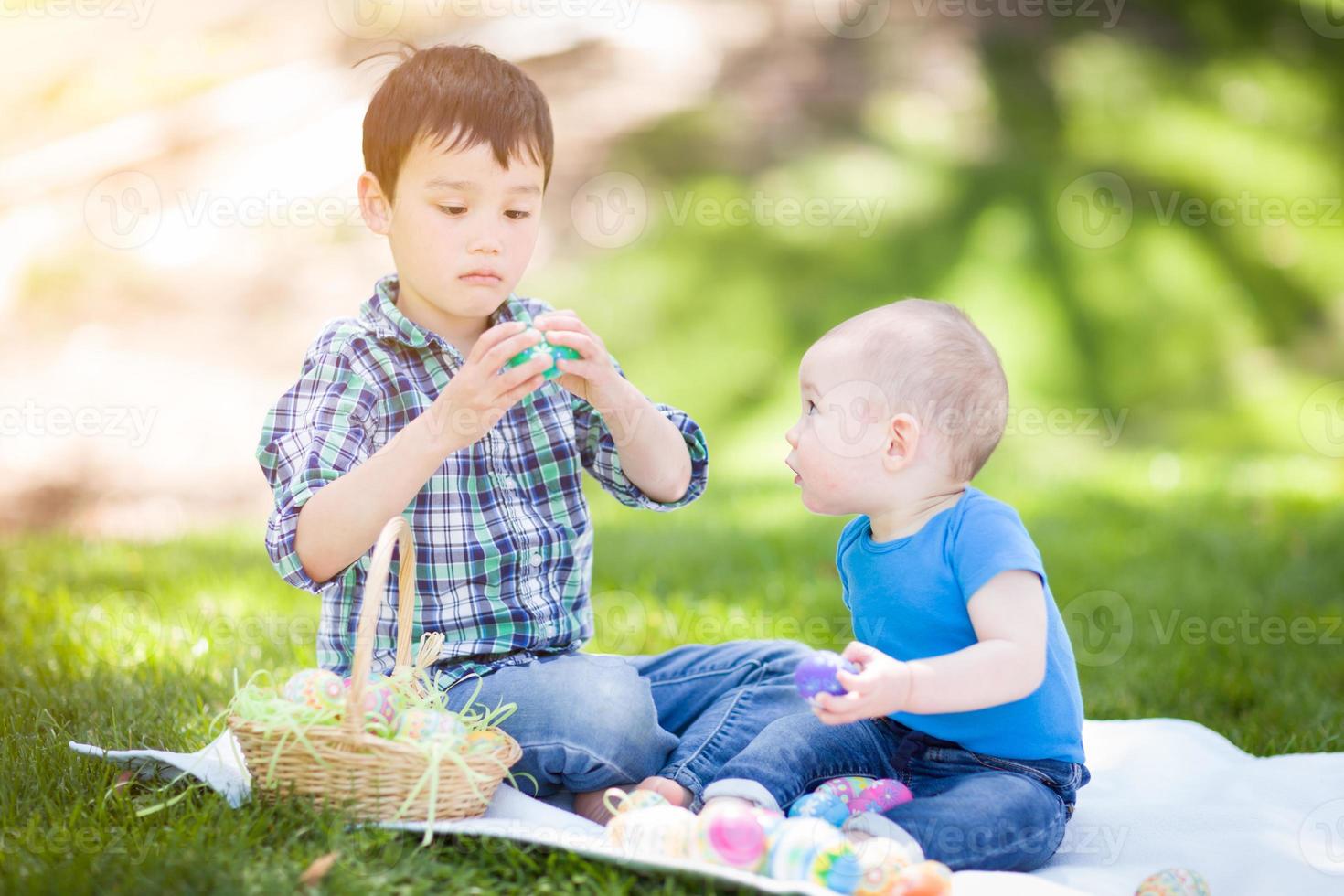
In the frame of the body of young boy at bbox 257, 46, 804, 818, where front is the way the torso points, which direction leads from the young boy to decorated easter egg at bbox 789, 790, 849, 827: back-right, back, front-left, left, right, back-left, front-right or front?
front

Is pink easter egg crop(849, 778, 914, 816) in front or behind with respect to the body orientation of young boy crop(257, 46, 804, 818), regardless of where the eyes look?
in front

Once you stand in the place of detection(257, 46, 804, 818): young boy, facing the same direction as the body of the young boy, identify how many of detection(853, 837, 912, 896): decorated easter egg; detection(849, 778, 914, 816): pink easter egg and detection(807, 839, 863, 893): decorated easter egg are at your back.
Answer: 0

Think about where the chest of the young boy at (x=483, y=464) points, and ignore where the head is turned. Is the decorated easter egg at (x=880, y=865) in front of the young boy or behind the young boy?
in front

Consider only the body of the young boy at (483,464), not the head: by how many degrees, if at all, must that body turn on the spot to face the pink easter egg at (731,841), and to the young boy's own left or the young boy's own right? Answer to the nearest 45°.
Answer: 0° — they already face it

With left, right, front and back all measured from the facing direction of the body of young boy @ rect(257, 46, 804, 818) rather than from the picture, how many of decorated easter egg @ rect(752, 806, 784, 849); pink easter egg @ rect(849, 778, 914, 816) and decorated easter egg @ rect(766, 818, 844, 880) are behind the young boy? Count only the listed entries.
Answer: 0

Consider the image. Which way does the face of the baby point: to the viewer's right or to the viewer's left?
to the viewer's left

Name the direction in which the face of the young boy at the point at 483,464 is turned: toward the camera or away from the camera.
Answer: toward the camera

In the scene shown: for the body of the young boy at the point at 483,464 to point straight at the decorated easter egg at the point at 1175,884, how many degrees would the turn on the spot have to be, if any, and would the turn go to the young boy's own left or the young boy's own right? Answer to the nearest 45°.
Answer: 0° — they already face it

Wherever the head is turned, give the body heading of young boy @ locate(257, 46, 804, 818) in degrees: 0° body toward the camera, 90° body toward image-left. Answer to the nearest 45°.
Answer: approximately 315°

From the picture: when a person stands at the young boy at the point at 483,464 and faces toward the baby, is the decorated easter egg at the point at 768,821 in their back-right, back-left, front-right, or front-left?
front-right
